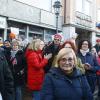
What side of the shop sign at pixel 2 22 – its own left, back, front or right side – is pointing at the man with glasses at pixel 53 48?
front

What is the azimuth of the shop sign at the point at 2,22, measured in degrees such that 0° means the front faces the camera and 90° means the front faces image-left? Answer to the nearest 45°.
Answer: approximately 0°
